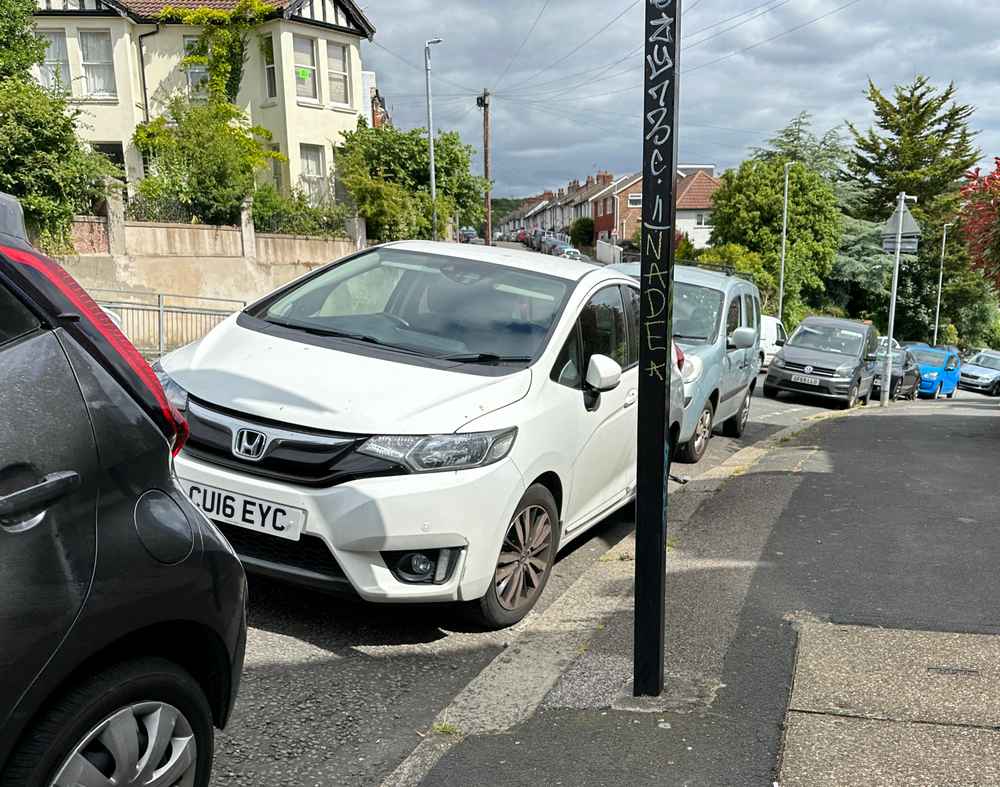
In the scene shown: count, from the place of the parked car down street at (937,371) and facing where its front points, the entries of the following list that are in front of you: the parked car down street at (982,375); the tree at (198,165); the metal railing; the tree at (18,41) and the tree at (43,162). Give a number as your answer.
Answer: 4

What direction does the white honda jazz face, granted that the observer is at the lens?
facing the viewer and to the left of the viewer

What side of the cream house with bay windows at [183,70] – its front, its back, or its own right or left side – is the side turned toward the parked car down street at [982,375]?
left

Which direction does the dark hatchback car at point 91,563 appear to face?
to the viewer's left

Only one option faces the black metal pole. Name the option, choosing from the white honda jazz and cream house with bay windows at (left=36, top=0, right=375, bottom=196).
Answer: the cream house with bay windows

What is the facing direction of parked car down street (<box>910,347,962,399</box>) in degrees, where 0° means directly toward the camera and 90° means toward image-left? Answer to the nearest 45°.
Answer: approximately 45°

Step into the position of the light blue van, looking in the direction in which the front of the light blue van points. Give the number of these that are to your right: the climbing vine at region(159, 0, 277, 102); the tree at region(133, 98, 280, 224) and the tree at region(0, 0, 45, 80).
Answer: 3

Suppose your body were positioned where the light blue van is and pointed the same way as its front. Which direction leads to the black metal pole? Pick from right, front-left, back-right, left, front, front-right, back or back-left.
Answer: front-left

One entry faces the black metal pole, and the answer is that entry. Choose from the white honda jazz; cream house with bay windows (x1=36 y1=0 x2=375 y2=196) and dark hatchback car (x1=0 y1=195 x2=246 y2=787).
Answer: the cream house with bay windows

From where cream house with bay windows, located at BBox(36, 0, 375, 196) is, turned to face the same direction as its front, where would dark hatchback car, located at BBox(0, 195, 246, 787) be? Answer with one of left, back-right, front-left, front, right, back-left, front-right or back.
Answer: front

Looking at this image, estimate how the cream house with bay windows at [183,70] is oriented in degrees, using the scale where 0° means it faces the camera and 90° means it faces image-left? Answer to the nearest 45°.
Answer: approximately 0°

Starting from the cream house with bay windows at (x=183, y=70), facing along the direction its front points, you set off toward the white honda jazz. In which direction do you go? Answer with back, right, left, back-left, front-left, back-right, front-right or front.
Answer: front

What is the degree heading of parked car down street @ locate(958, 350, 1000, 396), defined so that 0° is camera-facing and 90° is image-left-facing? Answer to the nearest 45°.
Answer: approximately 45°

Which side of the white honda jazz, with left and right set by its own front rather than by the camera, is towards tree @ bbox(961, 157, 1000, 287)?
back

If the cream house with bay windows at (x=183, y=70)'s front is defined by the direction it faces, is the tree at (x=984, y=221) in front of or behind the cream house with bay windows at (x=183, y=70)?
in front

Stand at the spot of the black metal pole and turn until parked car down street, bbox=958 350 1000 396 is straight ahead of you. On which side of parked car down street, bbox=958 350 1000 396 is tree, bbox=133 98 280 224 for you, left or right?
left

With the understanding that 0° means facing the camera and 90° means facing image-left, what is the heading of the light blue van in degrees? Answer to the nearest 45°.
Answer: approximately 45°

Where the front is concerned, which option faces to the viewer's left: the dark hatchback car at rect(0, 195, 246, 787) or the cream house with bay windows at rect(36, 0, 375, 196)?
the dark hatchback car
